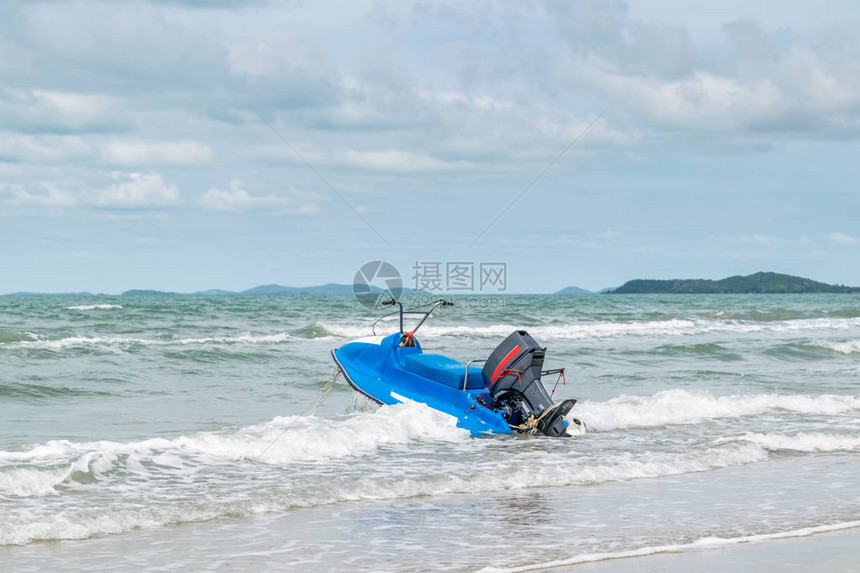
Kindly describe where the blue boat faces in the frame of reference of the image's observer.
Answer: facing away from the viewer and to the left of the viewer

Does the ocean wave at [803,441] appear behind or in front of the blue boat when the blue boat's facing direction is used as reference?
behind

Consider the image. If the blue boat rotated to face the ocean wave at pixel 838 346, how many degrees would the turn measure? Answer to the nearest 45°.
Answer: approximately 90° to its right

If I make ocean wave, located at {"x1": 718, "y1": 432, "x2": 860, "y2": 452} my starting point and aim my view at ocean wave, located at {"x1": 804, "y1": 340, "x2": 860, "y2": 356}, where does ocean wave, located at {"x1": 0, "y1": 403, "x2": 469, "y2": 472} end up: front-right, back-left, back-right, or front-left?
back-left

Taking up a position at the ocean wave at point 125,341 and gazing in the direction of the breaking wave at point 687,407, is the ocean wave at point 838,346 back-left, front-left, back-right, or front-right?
front-left

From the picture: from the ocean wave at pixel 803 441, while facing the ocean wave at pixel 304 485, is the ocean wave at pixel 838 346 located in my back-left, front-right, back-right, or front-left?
back-right

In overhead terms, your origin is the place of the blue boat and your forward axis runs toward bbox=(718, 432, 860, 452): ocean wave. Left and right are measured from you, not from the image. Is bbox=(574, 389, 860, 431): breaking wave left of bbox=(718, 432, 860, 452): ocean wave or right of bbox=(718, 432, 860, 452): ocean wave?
left

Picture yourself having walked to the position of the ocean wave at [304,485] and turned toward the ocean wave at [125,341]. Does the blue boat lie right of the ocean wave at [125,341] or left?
right

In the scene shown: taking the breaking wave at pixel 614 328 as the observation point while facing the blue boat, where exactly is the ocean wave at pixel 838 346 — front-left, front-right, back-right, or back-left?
front-left

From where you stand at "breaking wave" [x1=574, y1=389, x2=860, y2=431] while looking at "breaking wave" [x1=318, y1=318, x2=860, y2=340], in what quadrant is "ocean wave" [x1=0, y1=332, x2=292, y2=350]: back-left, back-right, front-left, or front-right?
front-left

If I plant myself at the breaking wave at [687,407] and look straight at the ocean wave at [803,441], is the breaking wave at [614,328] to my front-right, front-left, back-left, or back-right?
back-left

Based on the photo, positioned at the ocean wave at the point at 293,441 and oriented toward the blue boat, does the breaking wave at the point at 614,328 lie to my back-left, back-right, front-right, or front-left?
front-left
